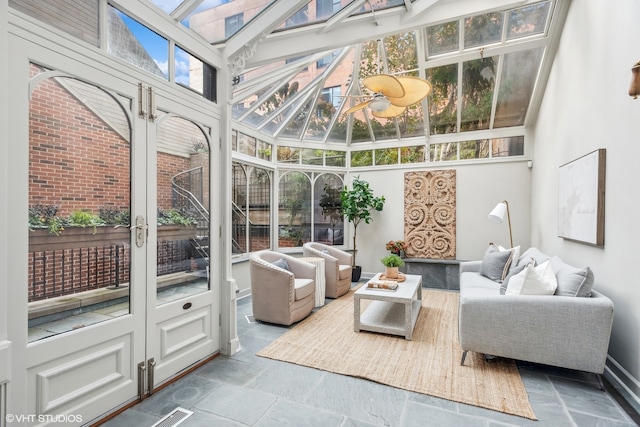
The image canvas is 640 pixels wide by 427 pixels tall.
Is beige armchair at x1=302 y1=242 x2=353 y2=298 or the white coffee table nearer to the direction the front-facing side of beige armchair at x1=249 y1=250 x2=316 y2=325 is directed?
the white coffee table

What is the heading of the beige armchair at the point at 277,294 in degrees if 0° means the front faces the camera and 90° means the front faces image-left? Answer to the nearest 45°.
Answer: approximately 315°

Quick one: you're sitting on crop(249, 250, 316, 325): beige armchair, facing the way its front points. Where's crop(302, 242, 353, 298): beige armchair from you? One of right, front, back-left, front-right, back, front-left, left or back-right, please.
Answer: left

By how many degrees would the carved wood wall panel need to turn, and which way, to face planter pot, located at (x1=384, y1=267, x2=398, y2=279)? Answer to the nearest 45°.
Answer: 0° — it already faces it

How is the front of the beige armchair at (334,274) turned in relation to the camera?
facing the viewer and to the right of the viewer

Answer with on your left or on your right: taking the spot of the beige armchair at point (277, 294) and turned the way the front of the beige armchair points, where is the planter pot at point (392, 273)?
on your left

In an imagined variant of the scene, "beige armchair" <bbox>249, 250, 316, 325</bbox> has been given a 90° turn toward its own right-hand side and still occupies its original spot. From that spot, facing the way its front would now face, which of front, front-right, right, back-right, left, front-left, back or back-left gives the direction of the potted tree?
back

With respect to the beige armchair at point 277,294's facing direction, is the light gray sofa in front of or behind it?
in front

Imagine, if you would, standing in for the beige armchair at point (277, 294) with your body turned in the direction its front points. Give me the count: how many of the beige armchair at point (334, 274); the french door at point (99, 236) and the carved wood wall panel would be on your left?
2

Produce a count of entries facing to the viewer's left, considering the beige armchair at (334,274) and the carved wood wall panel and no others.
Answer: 0

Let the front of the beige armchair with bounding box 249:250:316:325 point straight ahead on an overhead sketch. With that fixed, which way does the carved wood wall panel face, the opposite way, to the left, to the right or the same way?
to the right
